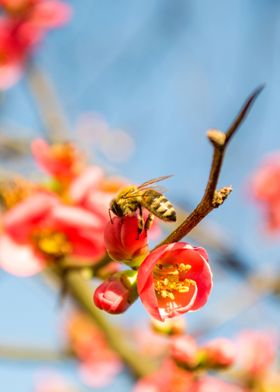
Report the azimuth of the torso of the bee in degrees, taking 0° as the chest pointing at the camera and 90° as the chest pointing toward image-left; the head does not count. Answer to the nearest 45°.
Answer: approximately 90°

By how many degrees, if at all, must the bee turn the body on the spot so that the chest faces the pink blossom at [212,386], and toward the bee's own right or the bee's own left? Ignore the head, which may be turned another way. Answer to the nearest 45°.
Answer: approximately 135° to the bee's own right

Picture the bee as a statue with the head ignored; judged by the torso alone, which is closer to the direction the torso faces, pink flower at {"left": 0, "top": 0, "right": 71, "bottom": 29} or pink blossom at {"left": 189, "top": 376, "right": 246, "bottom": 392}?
the pink flower
